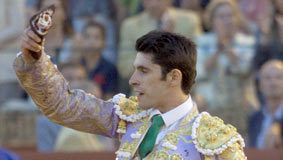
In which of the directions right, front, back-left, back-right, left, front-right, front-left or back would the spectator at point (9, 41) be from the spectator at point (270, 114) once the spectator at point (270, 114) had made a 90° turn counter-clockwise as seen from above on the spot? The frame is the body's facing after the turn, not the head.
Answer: back

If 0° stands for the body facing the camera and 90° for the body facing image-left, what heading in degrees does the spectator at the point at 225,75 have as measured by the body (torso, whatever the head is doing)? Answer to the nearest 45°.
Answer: approximately 0°

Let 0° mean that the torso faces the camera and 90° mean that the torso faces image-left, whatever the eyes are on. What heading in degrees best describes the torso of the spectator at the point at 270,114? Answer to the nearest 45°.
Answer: approximately 0°

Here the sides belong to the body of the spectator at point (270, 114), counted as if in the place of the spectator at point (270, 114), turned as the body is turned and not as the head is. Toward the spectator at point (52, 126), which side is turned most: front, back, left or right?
right

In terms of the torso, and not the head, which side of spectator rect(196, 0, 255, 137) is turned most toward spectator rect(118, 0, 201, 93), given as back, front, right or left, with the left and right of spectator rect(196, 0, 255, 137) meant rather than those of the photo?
right

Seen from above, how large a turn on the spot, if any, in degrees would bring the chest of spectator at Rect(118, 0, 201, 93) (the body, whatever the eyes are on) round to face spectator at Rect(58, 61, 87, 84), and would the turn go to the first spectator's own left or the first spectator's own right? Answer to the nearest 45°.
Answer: approximately 90° to the first spectator's own right

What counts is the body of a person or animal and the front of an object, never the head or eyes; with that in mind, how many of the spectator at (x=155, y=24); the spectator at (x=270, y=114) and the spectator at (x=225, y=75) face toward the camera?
3
